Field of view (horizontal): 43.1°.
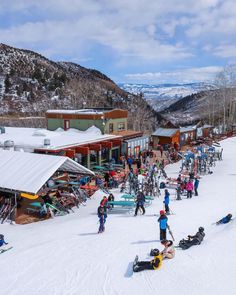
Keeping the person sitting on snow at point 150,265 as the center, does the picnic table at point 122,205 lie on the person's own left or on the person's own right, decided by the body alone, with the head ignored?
on the person's own right

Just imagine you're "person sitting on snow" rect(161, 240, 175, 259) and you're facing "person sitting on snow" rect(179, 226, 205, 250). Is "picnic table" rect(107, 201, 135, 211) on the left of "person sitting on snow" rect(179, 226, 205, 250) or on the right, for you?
left

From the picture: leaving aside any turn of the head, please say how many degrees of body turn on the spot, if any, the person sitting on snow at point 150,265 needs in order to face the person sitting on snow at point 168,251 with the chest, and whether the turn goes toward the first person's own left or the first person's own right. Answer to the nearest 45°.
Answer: approximately 135° to the first person's own right

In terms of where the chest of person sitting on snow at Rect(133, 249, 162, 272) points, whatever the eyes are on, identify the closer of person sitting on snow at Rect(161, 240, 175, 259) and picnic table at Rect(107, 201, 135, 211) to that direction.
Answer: the picnic table

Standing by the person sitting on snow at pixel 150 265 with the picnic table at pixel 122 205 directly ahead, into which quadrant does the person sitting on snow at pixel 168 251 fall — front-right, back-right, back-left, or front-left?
front-right

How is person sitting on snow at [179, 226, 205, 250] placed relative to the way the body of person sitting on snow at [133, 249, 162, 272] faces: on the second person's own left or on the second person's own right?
on the second person's own right

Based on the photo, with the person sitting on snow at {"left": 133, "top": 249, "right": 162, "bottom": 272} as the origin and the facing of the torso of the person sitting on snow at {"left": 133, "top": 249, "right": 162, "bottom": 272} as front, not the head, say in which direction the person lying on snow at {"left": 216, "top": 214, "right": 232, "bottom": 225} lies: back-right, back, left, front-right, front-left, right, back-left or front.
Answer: back-right

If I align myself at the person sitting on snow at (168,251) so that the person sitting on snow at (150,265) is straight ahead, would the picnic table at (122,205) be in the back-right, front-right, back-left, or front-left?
back-right

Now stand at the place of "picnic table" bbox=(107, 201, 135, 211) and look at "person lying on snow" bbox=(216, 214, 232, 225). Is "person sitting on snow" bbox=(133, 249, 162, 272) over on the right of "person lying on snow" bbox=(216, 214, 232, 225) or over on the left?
right

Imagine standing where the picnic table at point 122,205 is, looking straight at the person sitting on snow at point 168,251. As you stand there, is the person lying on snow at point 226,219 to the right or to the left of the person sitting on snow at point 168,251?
left

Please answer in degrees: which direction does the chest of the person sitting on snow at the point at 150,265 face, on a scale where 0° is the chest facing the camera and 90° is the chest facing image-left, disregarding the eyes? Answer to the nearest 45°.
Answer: approximately 90°
